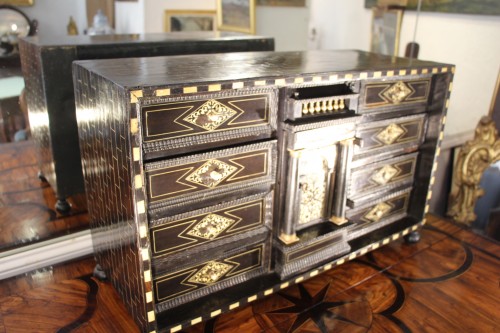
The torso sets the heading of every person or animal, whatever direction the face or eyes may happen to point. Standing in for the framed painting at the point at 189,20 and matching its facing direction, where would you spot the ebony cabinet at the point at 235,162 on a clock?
The ebony cabinet is roughly at 12 o'clock from the framed painting.

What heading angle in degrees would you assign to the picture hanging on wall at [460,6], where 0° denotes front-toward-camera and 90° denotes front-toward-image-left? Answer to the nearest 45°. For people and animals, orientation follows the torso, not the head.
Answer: approximately 0°

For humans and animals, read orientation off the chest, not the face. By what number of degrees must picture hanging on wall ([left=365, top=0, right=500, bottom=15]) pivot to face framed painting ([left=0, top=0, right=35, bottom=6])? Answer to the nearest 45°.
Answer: approximately 45° to its right

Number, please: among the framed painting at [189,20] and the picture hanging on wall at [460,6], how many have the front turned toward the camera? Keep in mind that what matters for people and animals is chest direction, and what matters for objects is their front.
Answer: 2

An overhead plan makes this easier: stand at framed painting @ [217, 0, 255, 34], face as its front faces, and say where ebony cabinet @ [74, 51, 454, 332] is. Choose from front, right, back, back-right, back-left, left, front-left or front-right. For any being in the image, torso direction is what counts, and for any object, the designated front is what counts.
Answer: front-left

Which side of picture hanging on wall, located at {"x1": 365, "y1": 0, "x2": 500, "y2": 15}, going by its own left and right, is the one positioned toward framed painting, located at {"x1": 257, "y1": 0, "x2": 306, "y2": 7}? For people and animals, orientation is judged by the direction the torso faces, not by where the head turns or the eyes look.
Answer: right

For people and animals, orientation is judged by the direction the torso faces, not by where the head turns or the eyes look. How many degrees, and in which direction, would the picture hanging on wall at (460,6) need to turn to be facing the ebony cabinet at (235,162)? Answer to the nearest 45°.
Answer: approximately 45° to its right

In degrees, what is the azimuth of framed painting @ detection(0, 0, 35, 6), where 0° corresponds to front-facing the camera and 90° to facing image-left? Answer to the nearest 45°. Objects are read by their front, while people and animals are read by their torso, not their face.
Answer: approximately 0°

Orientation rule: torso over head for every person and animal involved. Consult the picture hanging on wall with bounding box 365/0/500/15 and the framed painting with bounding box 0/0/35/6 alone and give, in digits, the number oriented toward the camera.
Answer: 2
